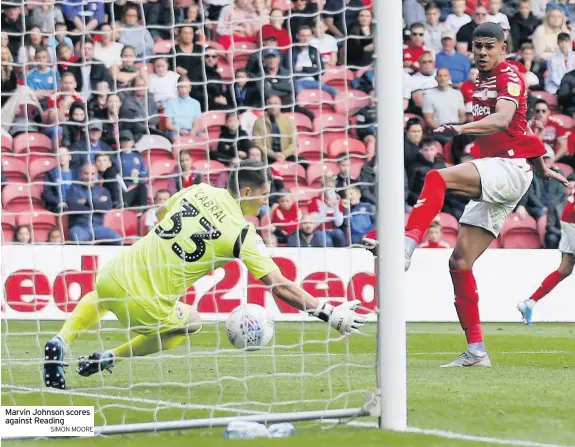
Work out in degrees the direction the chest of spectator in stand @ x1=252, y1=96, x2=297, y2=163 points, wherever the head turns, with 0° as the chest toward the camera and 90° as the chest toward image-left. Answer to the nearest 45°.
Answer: approximately 0°

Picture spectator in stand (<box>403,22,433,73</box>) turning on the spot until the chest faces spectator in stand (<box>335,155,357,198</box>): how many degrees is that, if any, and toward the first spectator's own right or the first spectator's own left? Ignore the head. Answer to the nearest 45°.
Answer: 0° — they already face them

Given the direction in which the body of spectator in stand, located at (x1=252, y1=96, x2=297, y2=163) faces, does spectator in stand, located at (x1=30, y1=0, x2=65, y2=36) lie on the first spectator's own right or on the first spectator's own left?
on the first spectator's own right
